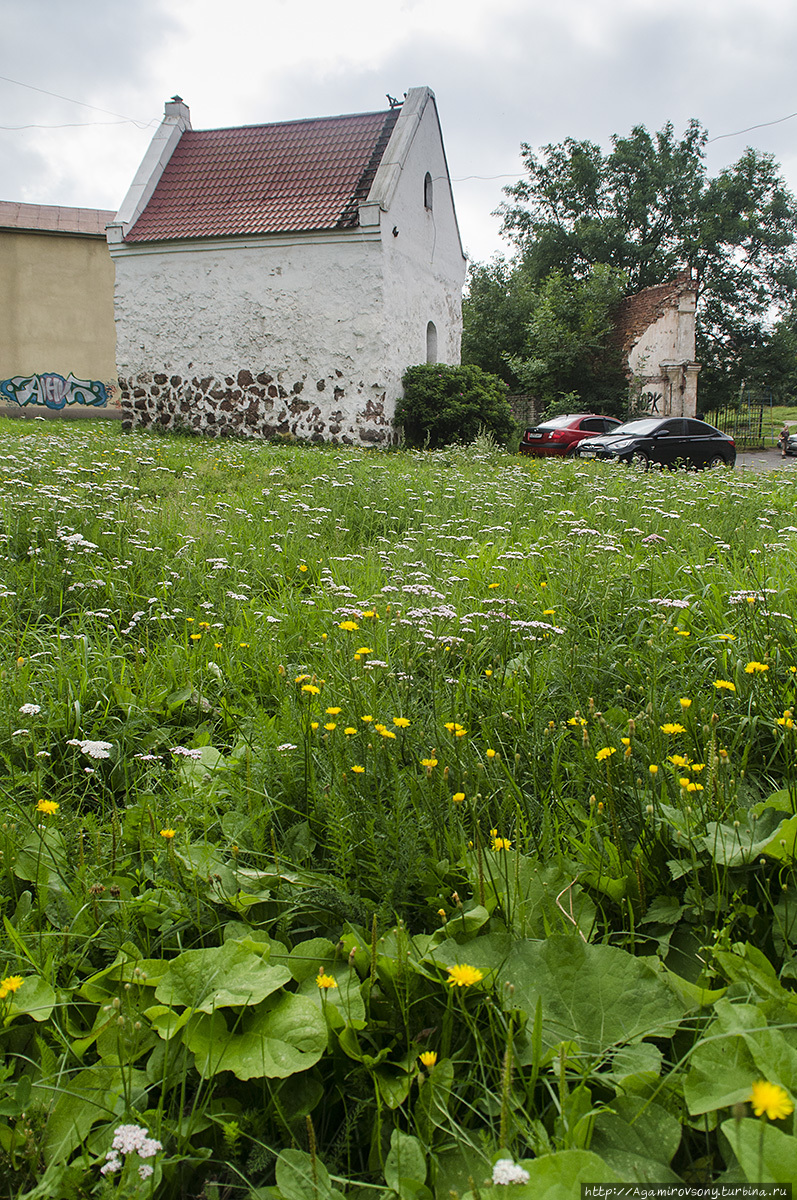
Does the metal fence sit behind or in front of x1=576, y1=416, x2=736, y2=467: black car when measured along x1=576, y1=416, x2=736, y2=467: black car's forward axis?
behind

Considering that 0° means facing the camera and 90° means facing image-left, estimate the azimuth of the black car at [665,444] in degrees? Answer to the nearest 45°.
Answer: approximately 45°

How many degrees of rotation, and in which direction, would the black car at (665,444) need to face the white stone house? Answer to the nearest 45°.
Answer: approximately 45° to its right

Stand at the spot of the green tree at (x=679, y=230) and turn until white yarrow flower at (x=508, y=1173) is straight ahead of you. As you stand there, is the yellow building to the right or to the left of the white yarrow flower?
right

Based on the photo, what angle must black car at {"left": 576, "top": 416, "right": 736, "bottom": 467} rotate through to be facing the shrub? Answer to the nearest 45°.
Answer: approximately 45° to its right

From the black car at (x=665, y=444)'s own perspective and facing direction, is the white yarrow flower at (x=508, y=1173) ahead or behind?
ahead

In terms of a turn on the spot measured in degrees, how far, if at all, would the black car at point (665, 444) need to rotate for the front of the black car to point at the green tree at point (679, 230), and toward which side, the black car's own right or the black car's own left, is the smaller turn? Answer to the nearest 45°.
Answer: approximately 135° to the black car's own right
